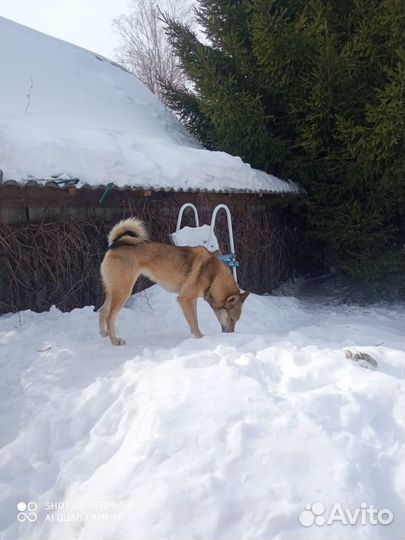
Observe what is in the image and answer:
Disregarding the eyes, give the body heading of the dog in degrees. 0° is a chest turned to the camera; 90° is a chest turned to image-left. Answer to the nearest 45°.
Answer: approximately 270°
